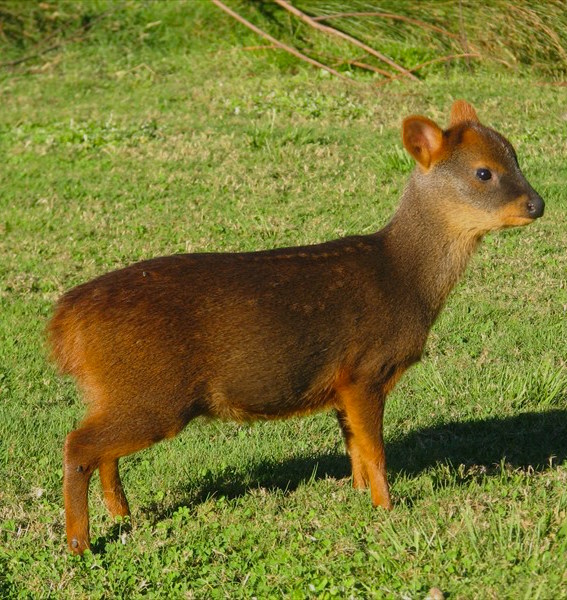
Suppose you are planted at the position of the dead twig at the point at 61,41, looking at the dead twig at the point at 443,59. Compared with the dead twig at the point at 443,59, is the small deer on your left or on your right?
right

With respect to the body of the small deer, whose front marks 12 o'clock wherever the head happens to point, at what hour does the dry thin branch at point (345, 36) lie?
The dry thin branch is roughly at 9 o'clock from the small deer.

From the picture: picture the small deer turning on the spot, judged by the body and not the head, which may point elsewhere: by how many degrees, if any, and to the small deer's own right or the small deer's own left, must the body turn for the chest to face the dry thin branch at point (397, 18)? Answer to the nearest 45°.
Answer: approximately 90° to the small deer's own left

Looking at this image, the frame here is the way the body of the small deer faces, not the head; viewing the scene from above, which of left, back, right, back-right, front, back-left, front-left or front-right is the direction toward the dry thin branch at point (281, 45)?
left

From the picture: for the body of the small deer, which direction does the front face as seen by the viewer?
to the viewer's right

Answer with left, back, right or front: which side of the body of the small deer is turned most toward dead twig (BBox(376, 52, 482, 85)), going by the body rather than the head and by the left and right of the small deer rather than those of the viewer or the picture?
left
